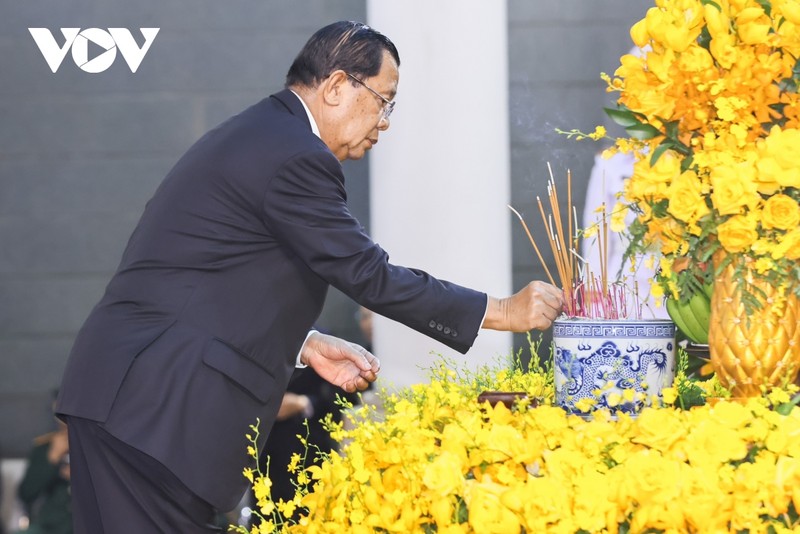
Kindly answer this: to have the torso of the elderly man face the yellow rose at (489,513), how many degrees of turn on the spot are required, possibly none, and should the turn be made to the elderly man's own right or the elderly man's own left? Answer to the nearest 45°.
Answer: approximately 45° to the elderly man's own right

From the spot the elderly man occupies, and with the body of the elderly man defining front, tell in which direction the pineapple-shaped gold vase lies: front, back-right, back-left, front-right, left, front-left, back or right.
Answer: front-right

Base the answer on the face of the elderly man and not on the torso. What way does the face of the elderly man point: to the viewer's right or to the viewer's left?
to the viewer's right

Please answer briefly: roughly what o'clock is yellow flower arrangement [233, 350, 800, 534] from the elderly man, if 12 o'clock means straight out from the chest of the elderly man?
The yellow flower arrangement is roughly at 2 o'clock from the elderly man.

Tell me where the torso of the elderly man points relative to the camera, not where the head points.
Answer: to the viewer's right

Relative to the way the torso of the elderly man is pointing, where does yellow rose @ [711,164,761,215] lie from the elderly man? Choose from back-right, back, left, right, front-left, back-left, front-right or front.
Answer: front-right

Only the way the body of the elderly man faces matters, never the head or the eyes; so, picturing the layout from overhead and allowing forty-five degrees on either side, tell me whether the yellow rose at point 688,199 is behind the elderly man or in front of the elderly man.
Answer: in front

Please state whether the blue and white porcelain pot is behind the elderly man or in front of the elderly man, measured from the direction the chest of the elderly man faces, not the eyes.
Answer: in front

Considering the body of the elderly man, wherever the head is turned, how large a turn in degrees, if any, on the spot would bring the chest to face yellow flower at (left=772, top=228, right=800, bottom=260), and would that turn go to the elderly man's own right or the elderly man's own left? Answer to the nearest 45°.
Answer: approximately 45° to the elderly man's own right
